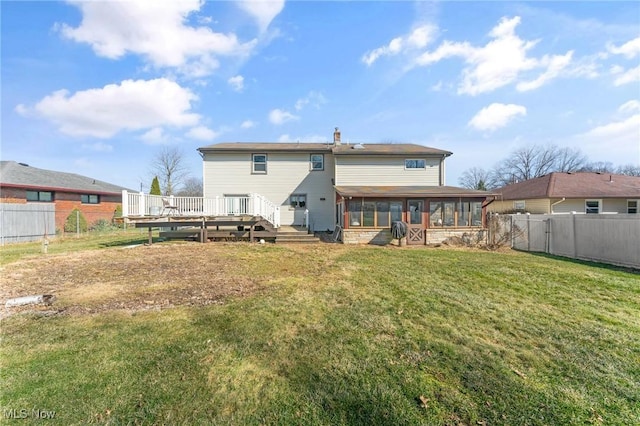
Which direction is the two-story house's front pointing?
away from the camera

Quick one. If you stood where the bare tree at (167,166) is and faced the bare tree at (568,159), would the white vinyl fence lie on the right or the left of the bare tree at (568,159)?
right

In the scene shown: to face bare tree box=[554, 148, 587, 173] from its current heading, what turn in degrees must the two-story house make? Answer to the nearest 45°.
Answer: approximately 45° to its right

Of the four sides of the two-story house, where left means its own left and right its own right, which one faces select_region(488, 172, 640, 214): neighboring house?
right

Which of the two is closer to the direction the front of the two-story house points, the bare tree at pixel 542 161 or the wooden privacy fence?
the bare tree

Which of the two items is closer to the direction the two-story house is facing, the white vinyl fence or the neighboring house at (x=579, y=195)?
the neighboring house
